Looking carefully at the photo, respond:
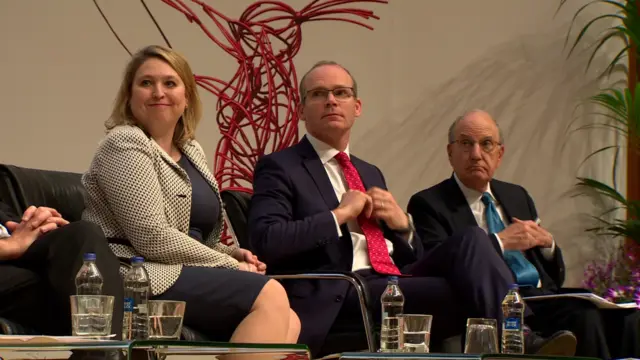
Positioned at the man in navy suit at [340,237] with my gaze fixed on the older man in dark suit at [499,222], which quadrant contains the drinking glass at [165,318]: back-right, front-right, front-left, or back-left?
back-right

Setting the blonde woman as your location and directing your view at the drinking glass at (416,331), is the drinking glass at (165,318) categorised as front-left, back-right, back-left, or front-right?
front-right

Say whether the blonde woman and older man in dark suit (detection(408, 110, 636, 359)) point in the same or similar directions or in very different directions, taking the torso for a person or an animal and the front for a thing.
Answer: same or similar directions

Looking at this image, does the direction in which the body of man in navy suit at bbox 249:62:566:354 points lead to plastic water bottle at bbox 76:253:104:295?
no

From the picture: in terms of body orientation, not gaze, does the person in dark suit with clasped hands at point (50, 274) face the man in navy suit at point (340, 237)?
no

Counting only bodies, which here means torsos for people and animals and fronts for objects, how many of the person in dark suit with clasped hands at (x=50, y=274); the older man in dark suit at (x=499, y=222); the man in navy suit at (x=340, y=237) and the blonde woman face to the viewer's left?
0

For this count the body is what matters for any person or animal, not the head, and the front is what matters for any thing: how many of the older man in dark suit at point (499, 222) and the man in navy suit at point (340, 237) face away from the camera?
0

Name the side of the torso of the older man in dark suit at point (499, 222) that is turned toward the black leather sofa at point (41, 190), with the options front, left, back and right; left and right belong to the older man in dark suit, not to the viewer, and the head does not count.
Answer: right

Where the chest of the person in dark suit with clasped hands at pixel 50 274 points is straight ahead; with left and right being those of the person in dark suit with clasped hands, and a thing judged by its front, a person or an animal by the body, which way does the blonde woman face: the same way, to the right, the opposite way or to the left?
the same way

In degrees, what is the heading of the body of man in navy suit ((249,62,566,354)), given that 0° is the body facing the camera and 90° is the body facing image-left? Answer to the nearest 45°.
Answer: approximately 315°

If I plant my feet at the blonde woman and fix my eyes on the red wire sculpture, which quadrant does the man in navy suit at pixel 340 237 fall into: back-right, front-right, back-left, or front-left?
front-right

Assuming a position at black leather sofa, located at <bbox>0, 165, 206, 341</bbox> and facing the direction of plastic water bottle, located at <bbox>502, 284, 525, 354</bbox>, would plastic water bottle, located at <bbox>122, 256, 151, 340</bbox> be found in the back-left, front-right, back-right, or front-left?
front-right

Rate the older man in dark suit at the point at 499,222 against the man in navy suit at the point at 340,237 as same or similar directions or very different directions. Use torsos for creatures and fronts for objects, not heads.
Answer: same or similar directions

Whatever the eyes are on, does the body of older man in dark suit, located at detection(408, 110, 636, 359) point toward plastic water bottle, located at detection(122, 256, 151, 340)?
no

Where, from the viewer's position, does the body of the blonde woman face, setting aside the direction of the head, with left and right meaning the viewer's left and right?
facing the viewer and to the right of the viewer

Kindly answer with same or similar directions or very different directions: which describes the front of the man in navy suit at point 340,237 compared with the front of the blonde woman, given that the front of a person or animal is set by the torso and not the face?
same or similar directions
